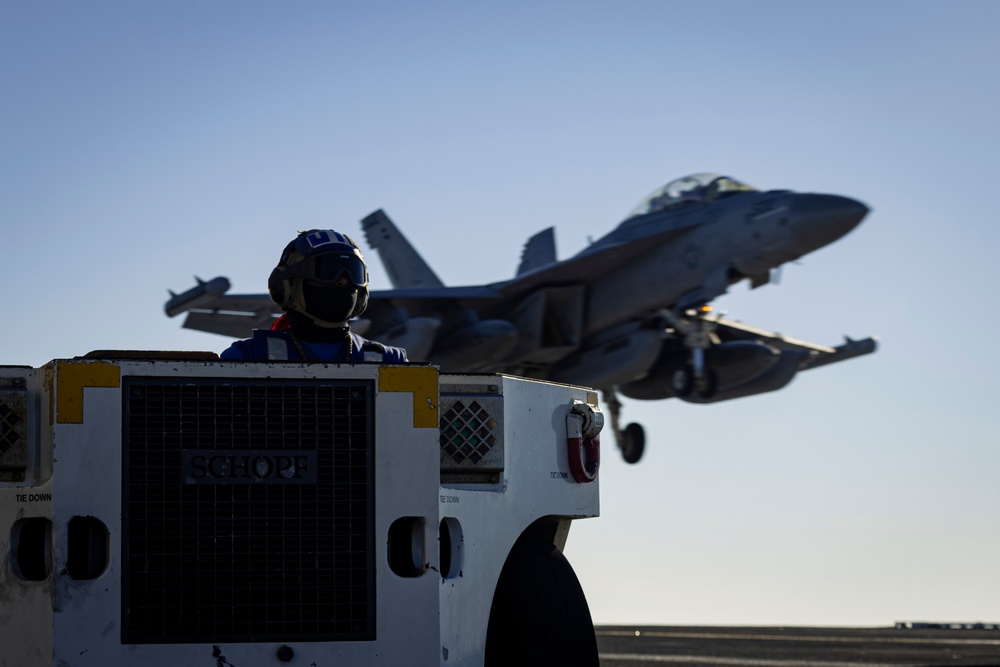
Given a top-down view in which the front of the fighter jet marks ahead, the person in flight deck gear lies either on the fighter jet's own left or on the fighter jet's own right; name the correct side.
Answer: on the fighter jet's own right

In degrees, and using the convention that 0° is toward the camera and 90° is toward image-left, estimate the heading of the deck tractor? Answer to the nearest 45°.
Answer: approximately 0°

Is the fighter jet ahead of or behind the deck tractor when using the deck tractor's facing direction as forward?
behind

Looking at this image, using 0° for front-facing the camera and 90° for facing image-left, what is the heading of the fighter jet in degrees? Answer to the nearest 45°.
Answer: approximately 315°
